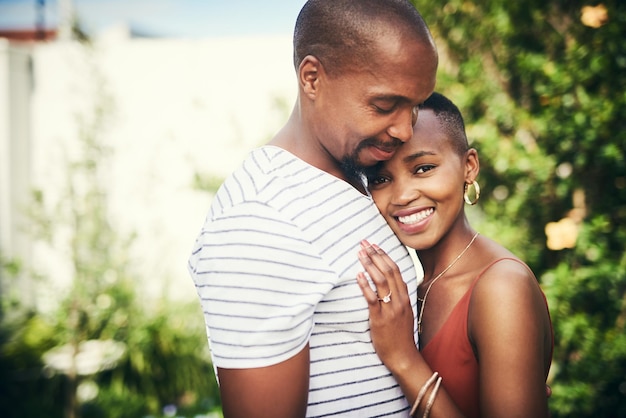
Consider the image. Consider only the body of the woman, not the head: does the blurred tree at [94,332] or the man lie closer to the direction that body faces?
the man

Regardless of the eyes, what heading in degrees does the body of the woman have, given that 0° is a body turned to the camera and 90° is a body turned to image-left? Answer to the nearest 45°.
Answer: approximately 45°

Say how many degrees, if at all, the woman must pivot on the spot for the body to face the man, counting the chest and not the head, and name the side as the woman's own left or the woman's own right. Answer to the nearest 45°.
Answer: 0° — they already face them

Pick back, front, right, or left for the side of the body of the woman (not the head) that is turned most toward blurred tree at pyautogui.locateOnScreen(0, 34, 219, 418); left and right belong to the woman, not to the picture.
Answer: right
